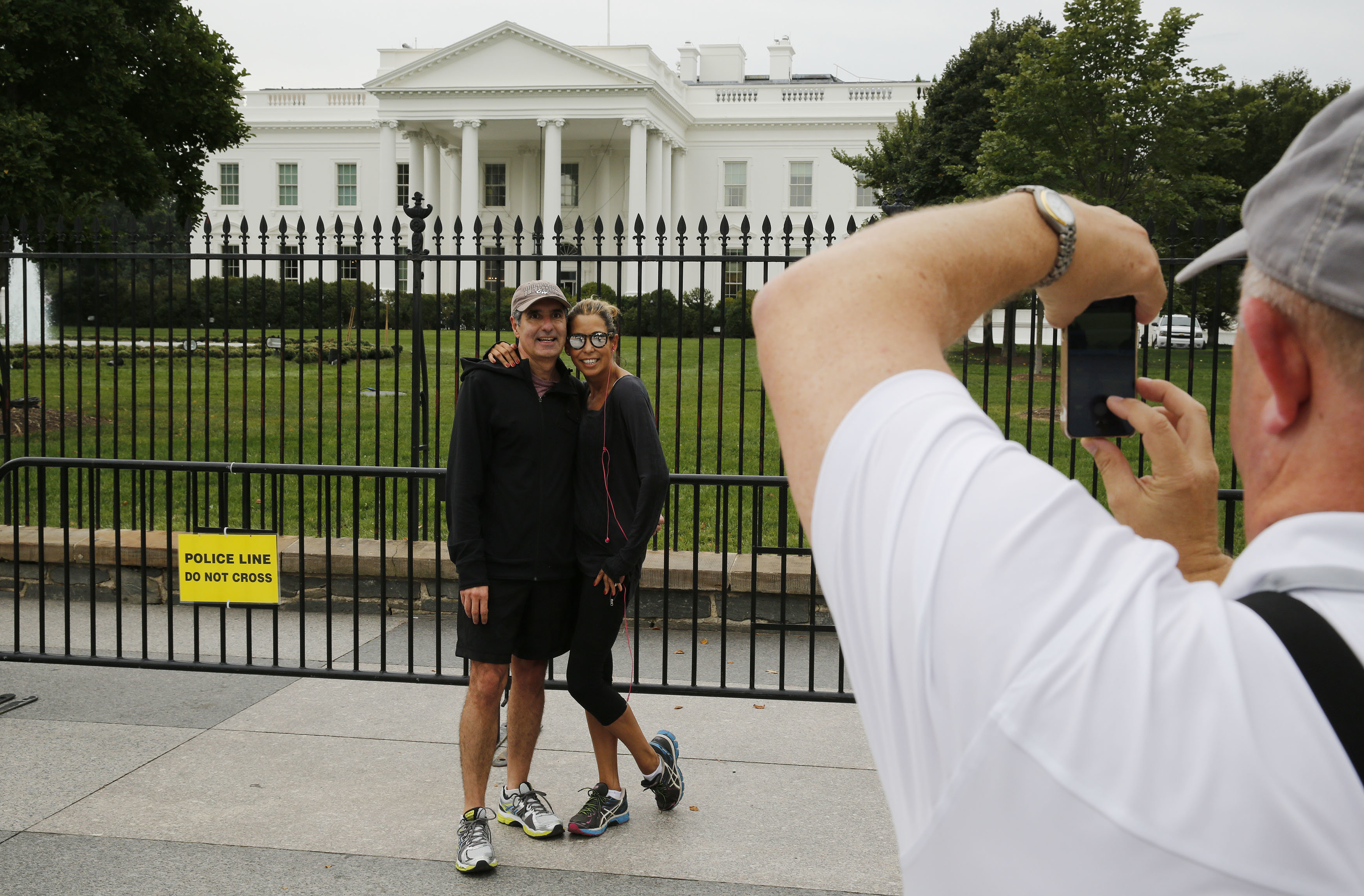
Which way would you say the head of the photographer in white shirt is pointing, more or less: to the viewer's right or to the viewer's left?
to the viewer's left

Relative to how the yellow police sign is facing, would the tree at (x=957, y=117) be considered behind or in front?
behind

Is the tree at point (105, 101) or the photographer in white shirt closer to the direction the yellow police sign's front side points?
the photographer in white shirt

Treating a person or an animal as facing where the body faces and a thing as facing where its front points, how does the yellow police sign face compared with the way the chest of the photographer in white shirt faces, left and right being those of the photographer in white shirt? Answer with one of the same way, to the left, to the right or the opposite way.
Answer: the opposite way

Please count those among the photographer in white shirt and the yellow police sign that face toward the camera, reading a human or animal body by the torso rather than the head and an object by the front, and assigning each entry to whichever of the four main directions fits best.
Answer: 1

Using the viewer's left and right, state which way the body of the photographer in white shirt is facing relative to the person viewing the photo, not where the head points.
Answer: facing away from the viewer and to the left of the viewer

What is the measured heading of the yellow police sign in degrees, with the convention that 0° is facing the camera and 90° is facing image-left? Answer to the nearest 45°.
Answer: approximately 0°
